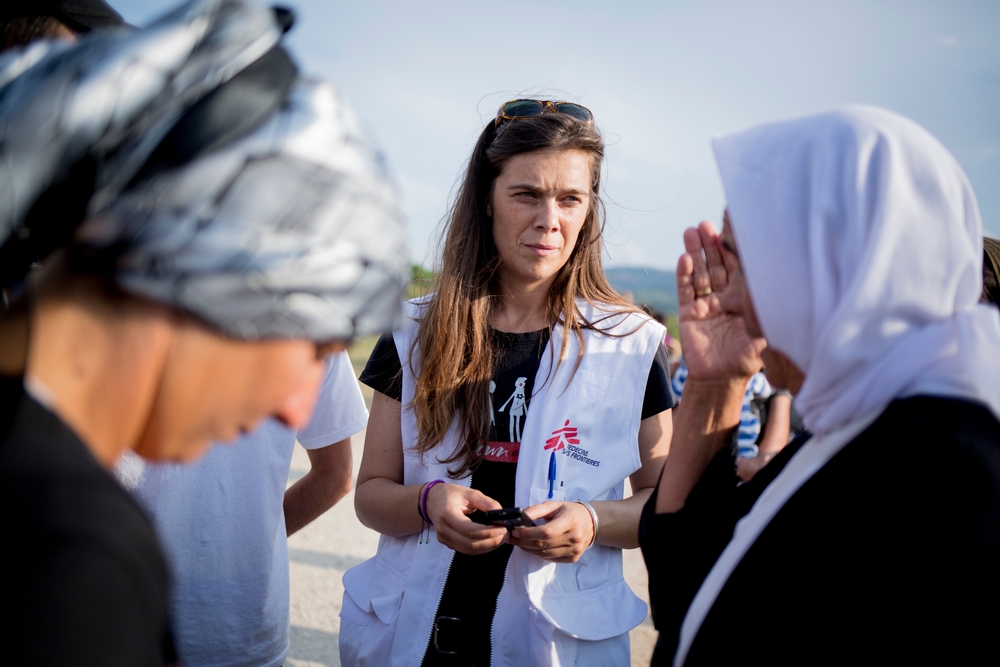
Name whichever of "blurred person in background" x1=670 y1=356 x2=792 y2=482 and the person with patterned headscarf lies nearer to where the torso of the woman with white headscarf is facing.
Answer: the person with patterned headscarf

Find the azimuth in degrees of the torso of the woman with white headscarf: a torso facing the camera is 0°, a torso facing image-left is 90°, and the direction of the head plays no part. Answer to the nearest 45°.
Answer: approximately 90°

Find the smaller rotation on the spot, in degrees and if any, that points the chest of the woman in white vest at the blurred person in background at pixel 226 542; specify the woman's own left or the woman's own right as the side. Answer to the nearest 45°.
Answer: approximately 45° to the woman's own right

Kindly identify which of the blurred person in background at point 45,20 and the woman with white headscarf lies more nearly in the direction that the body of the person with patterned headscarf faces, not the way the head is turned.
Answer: the woman with white headscarf

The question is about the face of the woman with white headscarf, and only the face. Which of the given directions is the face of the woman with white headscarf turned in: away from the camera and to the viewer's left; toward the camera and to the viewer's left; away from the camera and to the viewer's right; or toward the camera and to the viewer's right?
away from the camera and to the viewer's left

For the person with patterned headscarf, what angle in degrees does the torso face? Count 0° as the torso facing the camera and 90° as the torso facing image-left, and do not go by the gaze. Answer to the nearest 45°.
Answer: approximately 270°

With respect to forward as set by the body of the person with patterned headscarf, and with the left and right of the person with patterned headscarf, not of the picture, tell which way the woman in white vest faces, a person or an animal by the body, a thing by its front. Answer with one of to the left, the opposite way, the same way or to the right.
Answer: to the right
